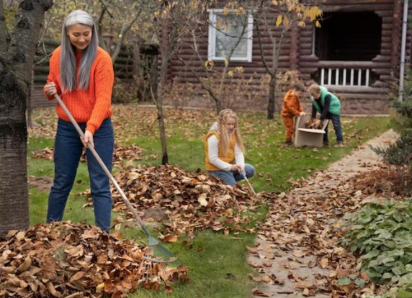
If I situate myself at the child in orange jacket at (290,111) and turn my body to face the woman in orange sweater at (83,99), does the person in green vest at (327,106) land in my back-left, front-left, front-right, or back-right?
back-left

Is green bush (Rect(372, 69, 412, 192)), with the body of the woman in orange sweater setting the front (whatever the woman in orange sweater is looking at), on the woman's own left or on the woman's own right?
on the woman's own left

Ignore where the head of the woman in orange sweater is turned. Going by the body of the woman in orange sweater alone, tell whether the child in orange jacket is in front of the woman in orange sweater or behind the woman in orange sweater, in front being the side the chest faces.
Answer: behind

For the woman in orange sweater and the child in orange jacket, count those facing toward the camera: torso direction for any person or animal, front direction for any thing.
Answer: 1

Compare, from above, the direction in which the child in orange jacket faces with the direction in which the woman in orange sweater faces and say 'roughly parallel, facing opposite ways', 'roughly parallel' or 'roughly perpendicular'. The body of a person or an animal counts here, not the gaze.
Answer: roughly perpendicular

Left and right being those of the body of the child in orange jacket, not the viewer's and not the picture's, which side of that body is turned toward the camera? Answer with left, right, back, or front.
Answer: right

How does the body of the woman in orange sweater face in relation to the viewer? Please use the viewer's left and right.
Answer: facing the viewer

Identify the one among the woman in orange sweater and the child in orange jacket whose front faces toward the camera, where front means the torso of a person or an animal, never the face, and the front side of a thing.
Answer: the woman in orange sweater
